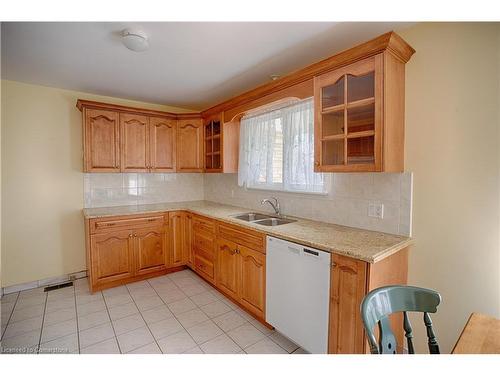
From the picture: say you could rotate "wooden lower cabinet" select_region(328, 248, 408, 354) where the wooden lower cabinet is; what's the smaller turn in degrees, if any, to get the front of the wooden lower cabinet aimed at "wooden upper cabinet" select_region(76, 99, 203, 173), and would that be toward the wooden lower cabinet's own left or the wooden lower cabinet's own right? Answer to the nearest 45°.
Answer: approximately 45° to the wooden lower cabinet's own right

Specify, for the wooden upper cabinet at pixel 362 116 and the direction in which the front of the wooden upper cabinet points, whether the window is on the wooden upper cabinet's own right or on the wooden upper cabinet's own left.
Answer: on the wooden upper cabinet's own right

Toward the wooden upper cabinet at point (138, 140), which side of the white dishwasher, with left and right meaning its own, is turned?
right

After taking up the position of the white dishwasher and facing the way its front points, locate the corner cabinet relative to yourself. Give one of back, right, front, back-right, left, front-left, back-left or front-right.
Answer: right

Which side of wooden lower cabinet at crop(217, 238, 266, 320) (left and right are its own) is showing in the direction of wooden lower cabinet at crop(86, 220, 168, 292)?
right

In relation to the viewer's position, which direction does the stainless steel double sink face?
facing the viewer and to the left of the viewer

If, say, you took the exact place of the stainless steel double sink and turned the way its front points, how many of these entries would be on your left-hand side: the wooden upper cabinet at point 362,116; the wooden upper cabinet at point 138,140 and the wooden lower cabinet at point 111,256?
1
